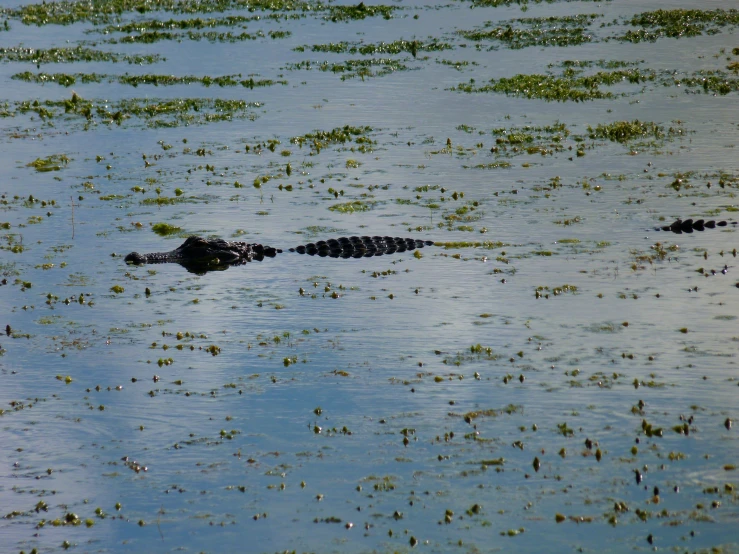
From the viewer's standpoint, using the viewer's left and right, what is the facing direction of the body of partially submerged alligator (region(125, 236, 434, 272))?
facing to the left of the viewer

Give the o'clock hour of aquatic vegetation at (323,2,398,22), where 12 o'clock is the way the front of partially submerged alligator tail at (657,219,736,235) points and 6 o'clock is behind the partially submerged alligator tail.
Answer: The aquatic vegetation is roughly at 2 o'clock from the partially submerged alligator tail.

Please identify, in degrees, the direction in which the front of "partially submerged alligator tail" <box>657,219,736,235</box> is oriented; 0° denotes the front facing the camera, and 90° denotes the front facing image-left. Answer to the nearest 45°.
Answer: approximately 90°

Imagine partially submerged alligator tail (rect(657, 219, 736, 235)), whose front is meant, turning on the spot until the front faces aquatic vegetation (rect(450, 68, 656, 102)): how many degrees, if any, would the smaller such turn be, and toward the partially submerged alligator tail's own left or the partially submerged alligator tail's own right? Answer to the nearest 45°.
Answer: approximately 90° to the partially submerged alligator tail's own right

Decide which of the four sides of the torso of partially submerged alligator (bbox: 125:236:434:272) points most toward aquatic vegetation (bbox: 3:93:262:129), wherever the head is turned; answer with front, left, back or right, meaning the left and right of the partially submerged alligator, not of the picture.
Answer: right

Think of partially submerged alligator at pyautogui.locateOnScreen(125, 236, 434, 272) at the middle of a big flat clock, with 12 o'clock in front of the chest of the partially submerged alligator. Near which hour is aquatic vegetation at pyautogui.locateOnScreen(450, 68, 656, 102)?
The aquatic vegetation is roughly at 4 o'clock from the partially submerged alligator.

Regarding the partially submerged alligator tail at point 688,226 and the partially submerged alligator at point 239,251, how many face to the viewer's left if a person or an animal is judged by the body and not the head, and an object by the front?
2

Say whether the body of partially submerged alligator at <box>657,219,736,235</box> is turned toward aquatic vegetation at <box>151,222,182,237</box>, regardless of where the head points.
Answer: yes

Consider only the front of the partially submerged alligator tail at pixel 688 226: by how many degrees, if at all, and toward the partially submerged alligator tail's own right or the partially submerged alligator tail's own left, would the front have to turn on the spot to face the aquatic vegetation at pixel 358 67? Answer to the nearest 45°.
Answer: approximately 45° to the partially submerged alligator tail's own right

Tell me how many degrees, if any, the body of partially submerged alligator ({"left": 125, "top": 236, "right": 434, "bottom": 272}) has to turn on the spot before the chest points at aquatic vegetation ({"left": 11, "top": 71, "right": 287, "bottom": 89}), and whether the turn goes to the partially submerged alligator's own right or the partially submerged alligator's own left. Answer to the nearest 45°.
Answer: approximately 90° to the partially submerged alligator's own right
